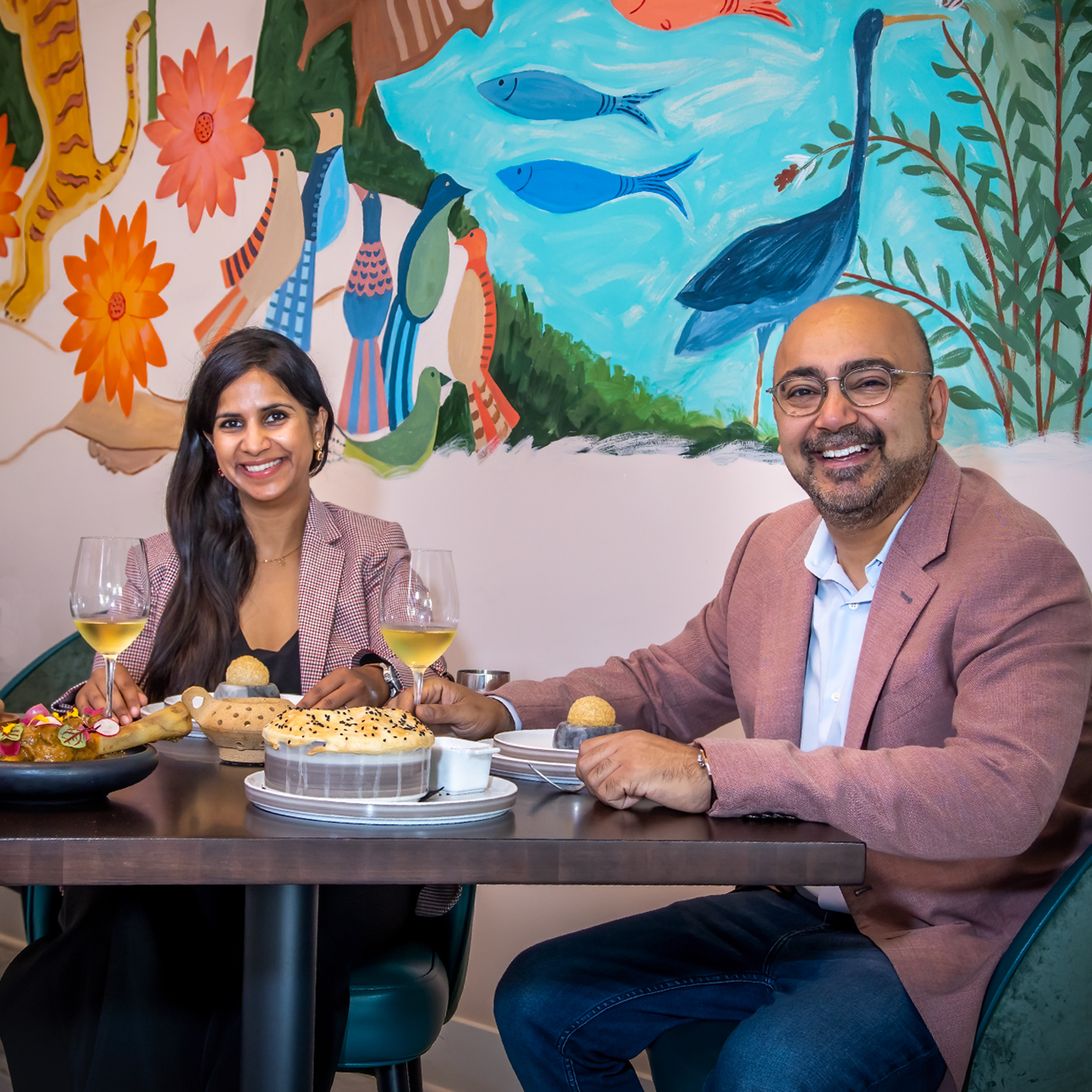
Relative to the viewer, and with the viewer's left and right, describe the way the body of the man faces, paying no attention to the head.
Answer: facing the viewer and to the left of the viewer

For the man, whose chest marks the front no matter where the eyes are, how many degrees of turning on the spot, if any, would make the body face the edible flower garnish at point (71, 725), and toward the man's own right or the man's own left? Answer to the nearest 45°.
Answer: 0° — they already face it

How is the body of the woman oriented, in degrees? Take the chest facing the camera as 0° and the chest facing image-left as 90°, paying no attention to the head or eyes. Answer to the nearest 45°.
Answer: approximately 0°

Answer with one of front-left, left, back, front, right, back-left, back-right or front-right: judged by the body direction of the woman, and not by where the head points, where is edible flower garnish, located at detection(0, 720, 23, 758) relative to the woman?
front

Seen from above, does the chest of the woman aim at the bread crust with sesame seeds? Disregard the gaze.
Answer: yes

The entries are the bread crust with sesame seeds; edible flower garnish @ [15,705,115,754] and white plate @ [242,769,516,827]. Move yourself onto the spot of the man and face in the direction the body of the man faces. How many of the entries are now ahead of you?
3

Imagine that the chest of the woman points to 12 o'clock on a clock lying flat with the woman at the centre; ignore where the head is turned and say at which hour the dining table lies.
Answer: The dining table is roughly at 12 o'clock from the woman.

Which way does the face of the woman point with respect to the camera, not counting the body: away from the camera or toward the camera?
toward the camera

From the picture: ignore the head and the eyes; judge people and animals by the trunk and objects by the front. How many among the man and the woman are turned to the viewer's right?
0
